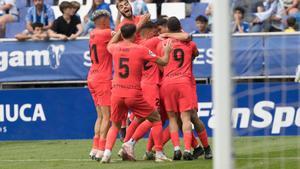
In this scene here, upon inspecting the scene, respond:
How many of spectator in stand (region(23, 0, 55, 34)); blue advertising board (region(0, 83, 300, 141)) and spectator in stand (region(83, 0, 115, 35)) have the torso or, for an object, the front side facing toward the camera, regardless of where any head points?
3

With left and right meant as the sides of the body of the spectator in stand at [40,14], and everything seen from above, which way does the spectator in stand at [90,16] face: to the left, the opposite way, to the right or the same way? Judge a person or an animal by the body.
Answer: the same way

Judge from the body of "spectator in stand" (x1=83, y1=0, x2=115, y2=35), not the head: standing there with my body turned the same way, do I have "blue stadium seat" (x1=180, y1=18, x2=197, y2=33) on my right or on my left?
on my left

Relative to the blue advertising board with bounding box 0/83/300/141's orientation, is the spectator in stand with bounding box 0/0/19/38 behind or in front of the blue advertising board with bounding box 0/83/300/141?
behind

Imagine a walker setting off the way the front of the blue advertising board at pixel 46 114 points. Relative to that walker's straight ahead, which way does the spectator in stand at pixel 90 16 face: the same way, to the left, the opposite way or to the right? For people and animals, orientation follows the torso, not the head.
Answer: the same way

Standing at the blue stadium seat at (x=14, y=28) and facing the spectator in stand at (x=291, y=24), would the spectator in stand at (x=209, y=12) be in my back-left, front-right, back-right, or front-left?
front-left

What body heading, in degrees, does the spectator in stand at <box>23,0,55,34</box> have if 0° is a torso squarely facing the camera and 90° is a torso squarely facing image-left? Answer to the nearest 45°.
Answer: approximately 0°

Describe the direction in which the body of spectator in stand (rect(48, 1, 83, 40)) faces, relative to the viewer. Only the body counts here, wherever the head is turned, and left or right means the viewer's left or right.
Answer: facing the viewer and to the right of the viewer

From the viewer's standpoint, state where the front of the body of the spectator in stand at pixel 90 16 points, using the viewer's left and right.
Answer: facing the viewer

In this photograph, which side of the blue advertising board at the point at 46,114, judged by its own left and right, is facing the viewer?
front

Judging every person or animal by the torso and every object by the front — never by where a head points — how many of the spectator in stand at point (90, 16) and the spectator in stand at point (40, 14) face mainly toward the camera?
2
